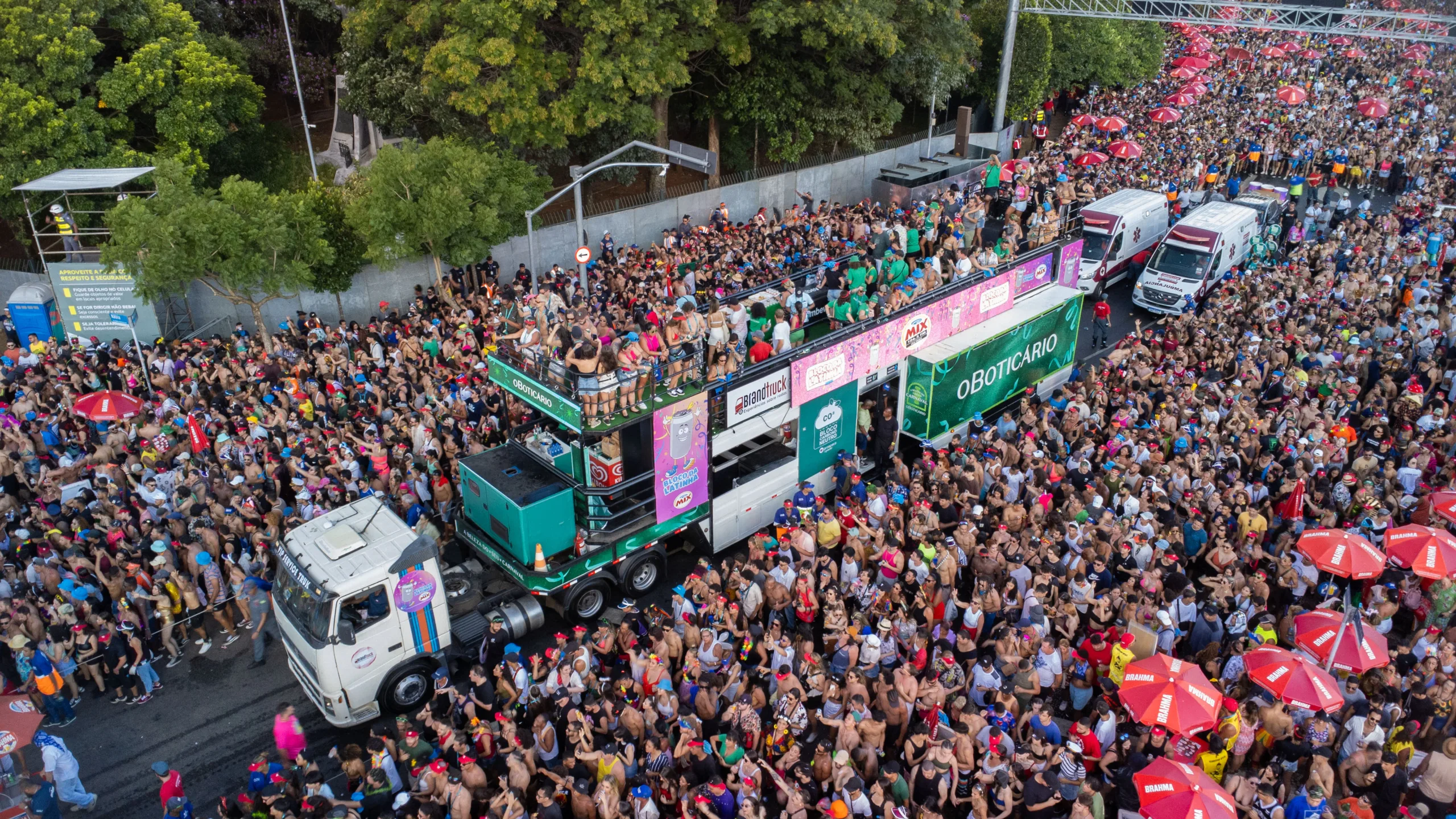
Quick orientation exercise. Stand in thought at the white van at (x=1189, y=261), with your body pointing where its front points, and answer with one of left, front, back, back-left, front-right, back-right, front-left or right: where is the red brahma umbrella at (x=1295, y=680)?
front-left

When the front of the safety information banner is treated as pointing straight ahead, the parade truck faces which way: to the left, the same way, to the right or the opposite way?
to the right

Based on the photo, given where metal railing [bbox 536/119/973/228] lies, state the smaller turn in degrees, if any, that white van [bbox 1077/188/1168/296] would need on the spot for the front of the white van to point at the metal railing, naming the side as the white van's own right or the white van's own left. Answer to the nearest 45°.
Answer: approximately 45° to the white van's own right

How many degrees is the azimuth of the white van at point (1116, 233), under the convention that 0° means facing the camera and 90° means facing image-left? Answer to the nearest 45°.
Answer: approximately 45°

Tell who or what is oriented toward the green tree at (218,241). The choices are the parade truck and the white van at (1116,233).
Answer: the white van

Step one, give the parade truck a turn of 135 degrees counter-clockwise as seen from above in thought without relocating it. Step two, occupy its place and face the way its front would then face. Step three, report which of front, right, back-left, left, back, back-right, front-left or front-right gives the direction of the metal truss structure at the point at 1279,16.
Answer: front-left

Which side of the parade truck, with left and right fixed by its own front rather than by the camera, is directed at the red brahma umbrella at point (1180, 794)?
left

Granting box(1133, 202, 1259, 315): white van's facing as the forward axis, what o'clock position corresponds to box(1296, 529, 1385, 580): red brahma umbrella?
The red brahma umbrella is roughly at 10 o'clock from the white van.

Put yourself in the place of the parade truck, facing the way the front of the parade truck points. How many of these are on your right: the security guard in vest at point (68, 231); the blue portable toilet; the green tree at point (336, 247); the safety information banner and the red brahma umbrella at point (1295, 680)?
4

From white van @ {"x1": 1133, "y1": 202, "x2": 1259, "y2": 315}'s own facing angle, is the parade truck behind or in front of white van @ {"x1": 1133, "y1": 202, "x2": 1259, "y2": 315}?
in front

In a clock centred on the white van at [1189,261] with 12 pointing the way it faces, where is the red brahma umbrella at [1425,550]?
The red brahma umbrella is roughly at 10 o'clock from the white van.

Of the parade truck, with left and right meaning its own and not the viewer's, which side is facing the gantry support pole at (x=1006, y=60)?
back

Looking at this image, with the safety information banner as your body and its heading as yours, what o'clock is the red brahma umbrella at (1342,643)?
The red brahma umbrella is roughly at 11 o'clock from the safety information banner.
